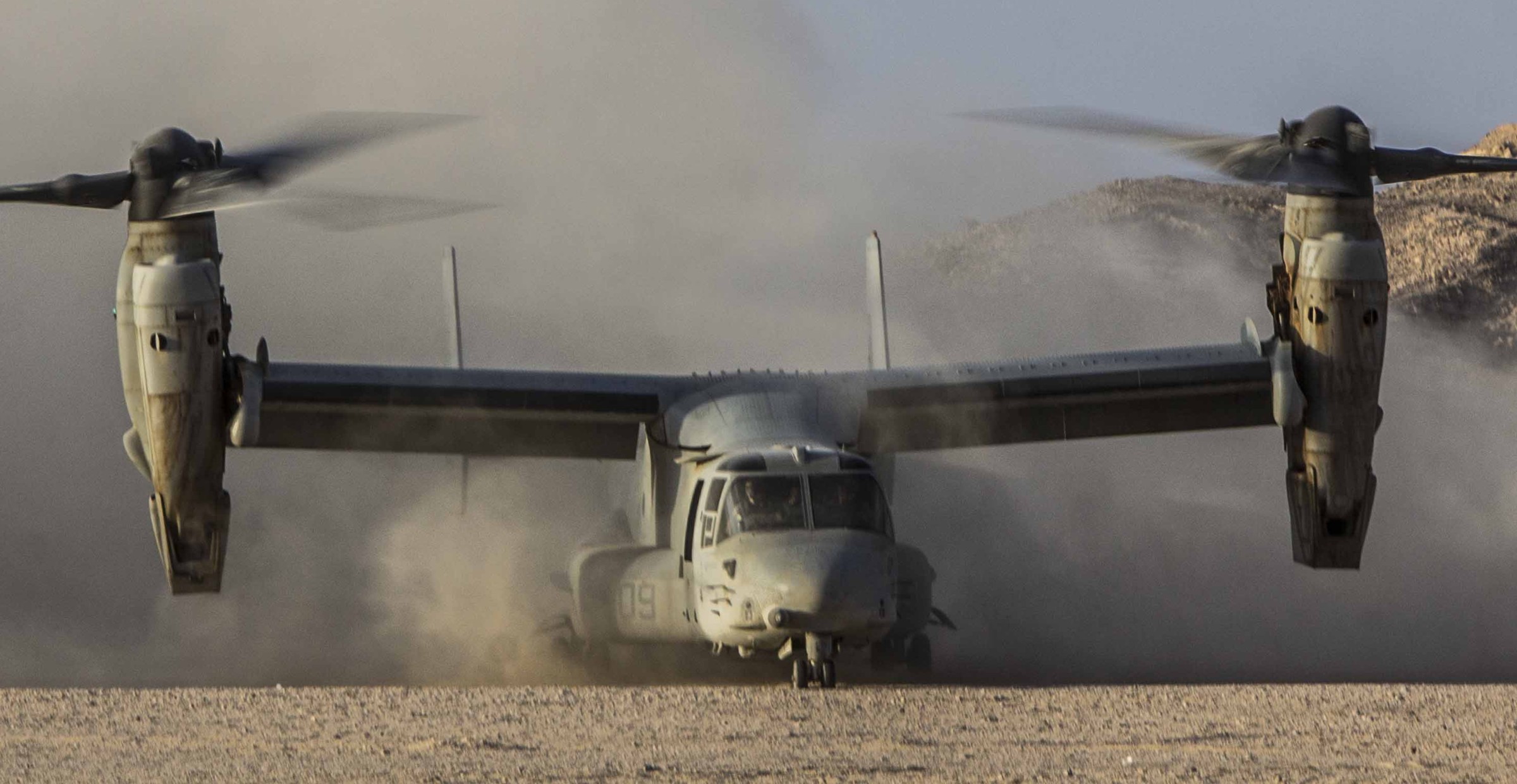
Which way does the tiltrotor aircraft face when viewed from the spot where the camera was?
facing the viewer
